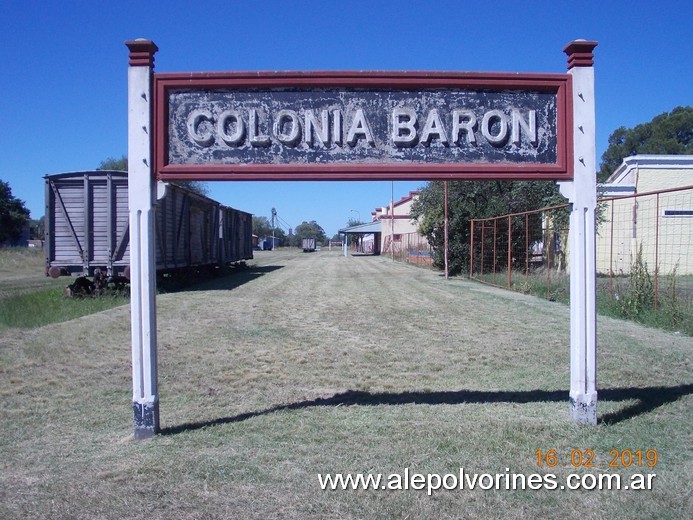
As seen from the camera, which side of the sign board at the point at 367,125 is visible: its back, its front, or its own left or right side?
front

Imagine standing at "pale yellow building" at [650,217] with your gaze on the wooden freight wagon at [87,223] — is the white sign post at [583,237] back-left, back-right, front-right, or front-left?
front-left

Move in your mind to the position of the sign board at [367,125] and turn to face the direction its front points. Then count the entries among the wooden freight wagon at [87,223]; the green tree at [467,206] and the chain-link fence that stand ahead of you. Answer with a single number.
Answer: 0

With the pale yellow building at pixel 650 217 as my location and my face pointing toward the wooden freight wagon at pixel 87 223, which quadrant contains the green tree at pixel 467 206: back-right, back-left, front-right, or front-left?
front-right

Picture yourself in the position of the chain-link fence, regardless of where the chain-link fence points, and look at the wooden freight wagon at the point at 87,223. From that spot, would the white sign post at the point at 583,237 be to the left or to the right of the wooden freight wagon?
left

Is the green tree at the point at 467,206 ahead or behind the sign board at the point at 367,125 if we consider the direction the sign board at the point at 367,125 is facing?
behind

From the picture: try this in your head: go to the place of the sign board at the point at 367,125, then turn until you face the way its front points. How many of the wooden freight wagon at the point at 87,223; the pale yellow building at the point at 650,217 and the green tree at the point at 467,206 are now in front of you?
0

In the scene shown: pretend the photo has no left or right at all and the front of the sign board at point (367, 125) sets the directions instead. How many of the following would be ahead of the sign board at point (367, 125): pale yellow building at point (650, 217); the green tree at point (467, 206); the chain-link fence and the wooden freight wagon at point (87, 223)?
0

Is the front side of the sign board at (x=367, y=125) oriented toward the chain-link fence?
no

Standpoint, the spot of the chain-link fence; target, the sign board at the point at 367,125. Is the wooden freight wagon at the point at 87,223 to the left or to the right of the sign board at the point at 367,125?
right

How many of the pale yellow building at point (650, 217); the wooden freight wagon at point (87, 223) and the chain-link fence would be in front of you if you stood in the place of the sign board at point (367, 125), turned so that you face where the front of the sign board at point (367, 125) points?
0

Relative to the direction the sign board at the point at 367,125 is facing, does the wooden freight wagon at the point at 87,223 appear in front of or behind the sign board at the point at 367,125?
behind

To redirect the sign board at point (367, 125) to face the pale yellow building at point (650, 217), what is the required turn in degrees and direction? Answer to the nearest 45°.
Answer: approximately 135° to its left
